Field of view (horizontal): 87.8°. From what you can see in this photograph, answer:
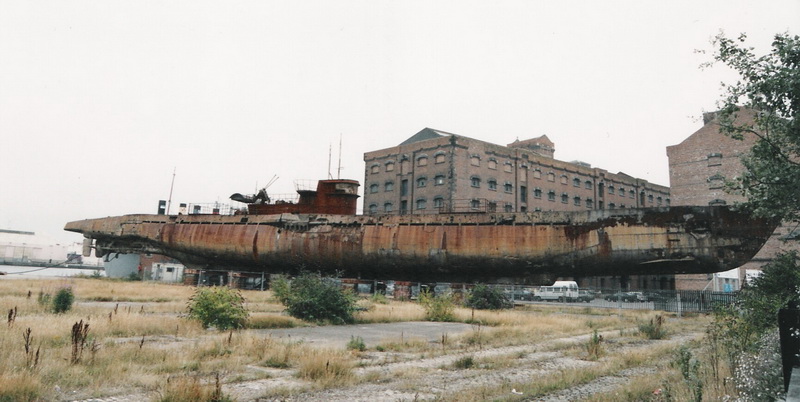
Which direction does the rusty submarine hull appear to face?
to the viewer's right

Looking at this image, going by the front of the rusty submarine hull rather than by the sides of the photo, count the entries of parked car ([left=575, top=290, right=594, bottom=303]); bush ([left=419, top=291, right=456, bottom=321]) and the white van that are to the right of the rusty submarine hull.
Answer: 1

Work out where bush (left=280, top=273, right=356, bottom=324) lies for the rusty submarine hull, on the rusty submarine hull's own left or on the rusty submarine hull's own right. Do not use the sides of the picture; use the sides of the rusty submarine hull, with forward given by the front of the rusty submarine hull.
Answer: on the rusty submarine hull's own right

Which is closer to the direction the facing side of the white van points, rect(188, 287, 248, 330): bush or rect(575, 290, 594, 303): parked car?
the bush

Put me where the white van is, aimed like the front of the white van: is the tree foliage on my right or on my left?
on my left

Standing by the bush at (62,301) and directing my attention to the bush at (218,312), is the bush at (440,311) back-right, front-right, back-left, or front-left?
front-left

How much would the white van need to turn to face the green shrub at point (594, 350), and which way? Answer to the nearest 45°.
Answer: approximately 90° to its left

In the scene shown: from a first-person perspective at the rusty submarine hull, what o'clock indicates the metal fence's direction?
The metal fence is roughly at 12 o'clock from the rusty submarine hull.

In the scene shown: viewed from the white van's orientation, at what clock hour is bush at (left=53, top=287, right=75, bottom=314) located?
The bush is roughly at 10 o'clock from the white van.

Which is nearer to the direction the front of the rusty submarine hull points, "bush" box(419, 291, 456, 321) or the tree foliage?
the tree foliage
